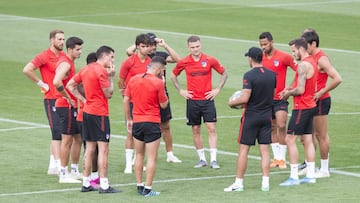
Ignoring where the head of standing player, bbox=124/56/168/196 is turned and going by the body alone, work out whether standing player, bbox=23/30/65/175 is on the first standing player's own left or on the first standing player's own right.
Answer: on the first standing player's own left

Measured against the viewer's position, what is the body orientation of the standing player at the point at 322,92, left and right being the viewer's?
facing to the left of the viewer

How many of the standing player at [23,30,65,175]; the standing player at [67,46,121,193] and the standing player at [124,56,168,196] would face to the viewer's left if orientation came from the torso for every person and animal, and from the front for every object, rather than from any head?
0

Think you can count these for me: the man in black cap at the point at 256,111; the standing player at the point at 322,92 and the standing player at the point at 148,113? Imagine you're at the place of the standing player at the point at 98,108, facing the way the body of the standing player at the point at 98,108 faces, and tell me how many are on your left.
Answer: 0

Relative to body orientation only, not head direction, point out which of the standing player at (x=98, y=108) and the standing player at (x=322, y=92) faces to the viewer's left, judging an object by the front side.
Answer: the standing player at (x=322, y=92)

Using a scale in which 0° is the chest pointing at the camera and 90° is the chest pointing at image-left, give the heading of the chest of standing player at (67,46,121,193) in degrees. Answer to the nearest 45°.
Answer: approximately 225°

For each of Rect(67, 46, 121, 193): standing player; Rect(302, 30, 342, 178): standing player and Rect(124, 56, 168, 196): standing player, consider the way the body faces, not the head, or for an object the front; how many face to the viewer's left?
1

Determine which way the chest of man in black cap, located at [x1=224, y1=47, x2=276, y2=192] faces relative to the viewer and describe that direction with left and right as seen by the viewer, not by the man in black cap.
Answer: facing away from the viewer and to the left of the viewer

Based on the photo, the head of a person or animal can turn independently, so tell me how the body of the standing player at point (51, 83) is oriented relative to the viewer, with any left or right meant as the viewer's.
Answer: facing the viewer and to the right of the viewer

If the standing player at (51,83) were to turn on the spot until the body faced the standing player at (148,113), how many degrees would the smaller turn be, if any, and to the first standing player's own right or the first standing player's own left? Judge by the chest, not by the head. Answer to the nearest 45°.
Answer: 0° — they already face them

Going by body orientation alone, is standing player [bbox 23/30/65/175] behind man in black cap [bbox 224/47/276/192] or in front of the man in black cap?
in front

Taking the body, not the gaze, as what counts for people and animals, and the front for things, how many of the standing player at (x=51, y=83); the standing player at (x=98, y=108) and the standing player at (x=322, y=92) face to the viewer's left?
1

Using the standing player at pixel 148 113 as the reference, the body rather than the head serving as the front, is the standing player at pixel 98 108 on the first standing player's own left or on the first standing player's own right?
on the first standing player's own left

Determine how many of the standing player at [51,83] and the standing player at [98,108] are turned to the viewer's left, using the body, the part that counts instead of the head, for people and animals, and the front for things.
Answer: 0

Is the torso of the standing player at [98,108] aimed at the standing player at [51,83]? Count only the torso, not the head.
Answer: no

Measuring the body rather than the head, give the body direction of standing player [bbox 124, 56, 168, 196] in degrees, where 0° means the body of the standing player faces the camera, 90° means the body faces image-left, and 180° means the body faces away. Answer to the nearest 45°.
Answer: approximately 225°
